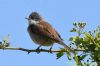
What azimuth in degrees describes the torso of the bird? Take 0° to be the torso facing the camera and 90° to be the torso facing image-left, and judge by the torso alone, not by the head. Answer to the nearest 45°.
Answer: approximately 90°
